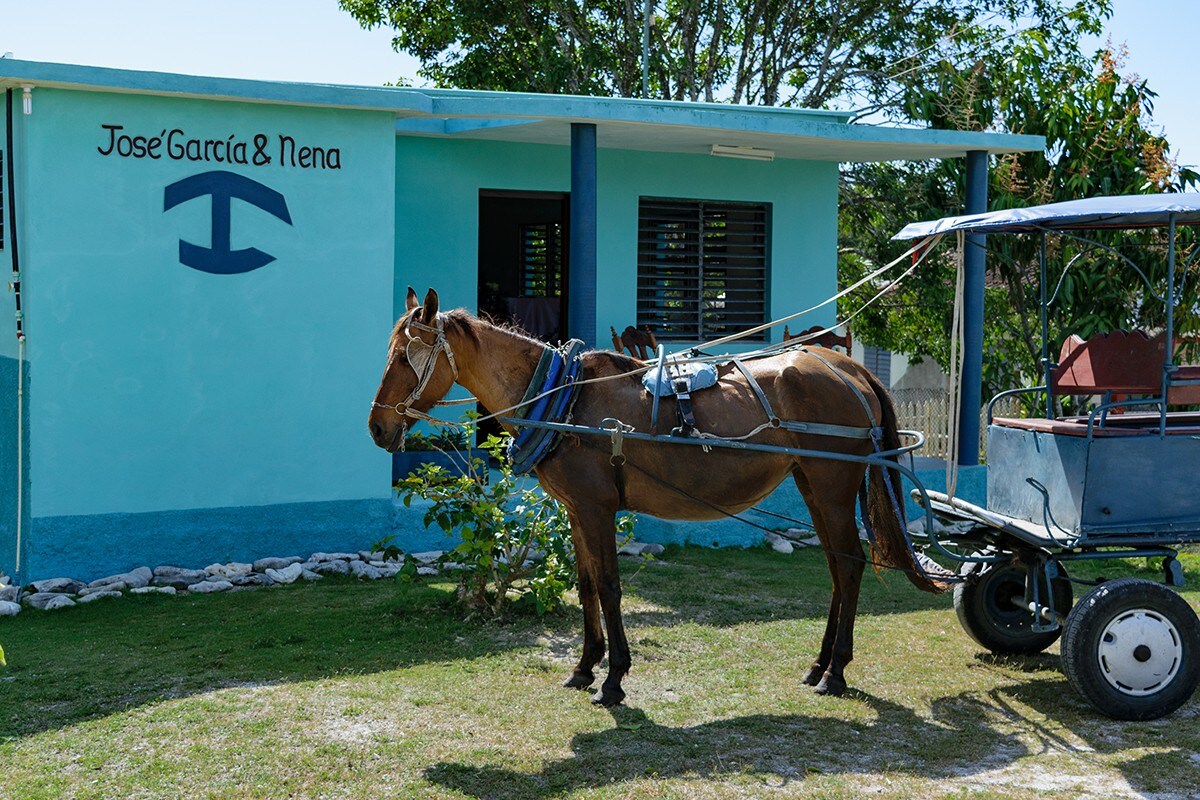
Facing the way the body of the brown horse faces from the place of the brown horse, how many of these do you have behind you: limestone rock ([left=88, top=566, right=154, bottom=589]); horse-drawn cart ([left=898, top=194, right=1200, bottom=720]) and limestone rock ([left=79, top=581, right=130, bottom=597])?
1

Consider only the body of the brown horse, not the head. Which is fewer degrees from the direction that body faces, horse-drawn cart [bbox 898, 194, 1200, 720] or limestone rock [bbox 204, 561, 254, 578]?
the limestone rock

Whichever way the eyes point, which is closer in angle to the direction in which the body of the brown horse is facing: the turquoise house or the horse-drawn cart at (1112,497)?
the turquoise house

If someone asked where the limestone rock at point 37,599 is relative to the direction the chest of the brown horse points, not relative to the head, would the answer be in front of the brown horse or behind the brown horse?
in front

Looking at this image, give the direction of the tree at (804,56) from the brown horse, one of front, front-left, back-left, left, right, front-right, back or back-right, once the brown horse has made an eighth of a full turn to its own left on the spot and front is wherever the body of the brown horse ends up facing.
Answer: back-right

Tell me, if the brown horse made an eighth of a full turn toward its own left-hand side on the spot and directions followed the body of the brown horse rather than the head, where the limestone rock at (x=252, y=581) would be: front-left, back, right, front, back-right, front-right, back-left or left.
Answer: right

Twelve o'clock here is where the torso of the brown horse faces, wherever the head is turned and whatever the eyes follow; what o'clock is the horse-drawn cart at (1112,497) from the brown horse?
The horse-drawn cart is roughly at 6 o'clock from the brown horse.

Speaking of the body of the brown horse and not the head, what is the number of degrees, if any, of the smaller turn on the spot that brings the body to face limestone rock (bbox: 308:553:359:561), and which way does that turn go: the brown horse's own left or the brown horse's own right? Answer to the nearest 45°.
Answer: approximately 45° to the brown horse's own right

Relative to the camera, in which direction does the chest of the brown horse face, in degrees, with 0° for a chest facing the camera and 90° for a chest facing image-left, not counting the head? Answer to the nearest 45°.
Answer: approximately 90°

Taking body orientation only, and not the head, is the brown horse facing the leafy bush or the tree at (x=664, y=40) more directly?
the leafy bush

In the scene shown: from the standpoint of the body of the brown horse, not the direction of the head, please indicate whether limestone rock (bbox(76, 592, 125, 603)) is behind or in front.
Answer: in front

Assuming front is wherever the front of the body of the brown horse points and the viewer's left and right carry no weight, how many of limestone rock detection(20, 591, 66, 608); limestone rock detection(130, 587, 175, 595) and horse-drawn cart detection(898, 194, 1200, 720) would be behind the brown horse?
1

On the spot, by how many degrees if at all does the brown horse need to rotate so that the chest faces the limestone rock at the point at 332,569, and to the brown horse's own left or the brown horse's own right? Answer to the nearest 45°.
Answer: approximately 45° to the brown horse's own right

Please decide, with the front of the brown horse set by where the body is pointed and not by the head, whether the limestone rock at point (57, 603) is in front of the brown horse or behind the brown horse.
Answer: in front

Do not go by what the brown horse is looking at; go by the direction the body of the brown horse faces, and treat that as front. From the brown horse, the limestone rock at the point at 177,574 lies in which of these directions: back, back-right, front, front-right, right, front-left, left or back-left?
front-right
